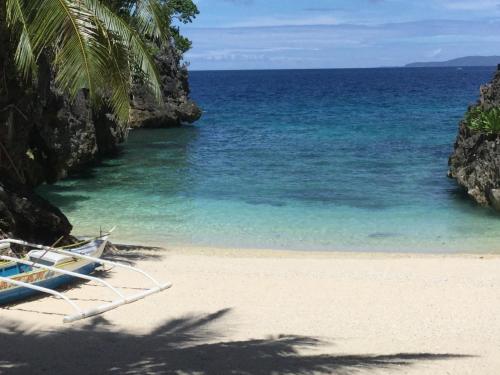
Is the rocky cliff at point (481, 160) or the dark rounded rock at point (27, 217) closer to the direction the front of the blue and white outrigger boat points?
the rocky cliff

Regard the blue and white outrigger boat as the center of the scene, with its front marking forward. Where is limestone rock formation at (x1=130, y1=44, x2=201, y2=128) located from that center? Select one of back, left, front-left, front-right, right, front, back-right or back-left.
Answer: front-left

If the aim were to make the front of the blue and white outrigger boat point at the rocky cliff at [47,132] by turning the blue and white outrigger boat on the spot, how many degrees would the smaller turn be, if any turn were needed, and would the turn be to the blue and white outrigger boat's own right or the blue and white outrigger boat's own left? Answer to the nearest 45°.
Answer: approximately 45° to the blue and white outrigger boat's own left

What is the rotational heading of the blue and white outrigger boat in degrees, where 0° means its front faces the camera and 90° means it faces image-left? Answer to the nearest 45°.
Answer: approximately 225°

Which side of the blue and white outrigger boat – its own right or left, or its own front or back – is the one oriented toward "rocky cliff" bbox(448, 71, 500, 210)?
front
